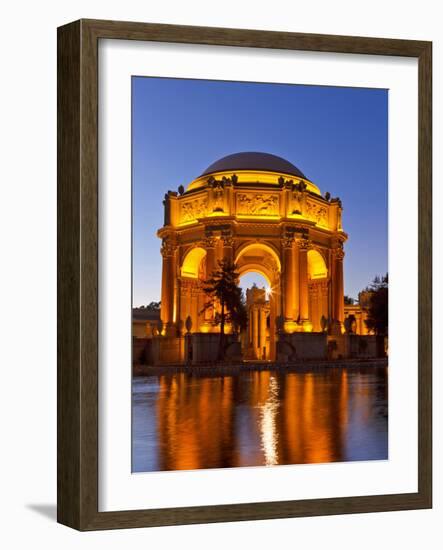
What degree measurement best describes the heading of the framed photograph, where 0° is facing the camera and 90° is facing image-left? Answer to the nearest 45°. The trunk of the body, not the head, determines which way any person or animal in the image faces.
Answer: approximately 315°
